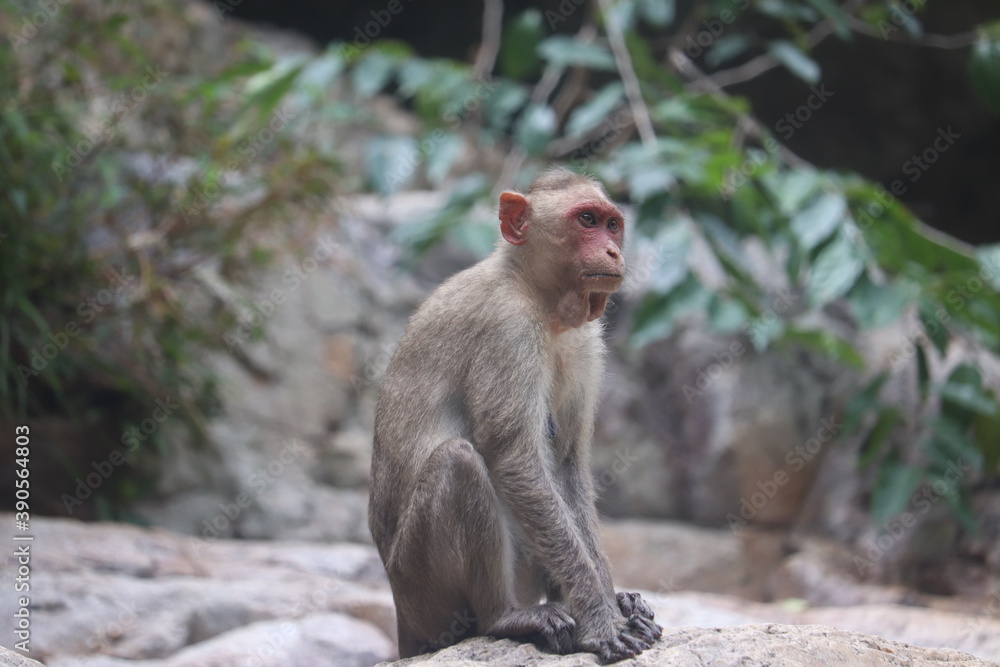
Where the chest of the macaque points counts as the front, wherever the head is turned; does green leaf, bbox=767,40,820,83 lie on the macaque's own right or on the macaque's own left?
on the macaque's own left

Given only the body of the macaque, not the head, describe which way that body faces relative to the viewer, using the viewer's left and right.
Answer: facing the viewer and to the right of the viewer

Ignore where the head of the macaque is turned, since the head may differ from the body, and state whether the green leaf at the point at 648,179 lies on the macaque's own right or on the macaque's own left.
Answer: on the macaque's own left

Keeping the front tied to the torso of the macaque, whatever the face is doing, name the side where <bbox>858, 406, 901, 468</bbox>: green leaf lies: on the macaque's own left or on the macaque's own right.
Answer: on the macaque's own left

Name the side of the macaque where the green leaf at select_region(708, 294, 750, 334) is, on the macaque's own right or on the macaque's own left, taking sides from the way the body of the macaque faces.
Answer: on the macaque's own left

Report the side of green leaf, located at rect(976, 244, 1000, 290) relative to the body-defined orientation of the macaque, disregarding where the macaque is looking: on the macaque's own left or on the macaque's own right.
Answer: on the macaque's own left
